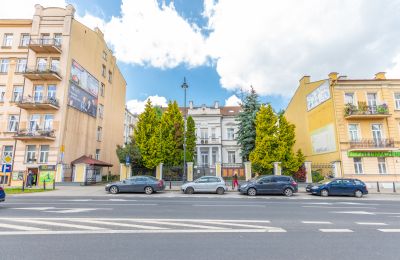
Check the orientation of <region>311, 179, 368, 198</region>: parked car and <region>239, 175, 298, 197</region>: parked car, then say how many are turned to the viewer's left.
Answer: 2

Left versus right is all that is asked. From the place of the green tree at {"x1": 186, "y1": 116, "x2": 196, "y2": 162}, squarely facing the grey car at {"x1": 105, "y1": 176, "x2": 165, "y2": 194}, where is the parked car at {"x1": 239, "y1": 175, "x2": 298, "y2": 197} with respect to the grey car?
left

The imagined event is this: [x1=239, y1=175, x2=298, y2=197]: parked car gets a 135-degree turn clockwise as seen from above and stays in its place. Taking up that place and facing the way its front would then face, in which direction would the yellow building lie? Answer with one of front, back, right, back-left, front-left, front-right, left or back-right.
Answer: front

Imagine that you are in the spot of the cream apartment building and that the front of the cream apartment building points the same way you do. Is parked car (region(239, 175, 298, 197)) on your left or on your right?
on your left

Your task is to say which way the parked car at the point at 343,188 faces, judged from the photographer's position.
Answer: facing to the left of the viewer

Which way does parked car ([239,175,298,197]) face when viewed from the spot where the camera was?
facing to the left of the viewer

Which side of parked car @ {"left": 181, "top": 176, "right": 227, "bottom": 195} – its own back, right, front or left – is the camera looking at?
left

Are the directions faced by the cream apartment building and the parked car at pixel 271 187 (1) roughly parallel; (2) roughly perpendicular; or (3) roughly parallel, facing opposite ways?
roughly perpendicular

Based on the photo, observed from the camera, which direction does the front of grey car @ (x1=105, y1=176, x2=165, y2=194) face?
facing to the left of the viewer

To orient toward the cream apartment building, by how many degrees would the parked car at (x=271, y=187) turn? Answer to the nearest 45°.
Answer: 0° — it already faces it
